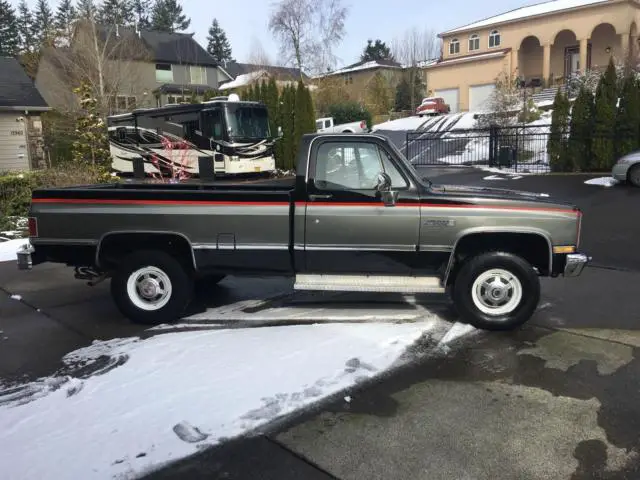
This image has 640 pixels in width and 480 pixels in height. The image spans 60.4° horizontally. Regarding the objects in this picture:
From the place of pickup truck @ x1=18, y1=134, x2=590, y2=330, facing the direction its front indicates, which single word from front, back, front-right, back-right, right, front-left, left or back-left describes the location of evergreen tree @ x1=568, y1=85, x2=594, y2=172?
front-left

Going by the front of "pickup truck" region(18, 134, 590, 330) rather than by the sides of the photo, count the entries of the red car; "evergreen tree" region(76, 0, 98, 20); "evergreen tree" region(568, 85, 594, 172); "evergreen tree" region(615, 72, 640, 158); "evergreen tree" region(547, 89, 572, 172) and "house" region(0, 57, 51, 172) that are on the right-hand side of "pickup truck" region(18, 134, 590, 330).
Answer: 0

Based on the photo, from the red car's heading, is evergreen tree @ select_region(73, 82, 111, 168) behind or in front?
in front

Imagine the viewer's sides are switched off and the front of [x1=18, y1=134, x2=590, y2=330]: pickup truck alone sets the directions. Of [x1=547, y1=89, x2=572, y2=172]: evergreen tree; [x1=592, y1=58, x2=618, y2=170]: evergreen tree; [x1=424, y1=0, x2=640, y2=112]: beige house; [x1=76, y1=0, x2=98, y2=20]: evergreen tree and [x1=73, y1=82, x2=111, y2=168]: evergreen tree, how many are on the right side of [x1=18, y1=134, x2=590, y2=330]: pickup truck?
0

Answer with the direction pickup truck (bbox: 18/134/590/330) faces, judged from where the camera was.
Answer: facing to the right of the viewer

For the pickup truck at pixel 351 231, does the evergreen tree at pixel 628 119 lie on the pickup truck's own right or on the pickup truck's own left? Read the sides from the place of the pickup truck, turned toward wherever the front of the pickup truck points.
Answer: on the pickup truck's own left

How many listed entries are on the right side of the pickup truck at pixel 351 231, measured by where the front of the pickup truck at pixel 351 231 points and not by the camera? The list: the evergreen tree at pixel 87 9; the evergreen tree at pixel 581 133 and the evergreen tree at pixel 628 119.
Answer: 0

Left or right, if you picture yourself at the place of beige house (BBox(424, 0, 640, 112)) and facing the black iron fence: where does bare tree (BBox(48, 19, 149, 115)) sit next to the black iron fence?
right

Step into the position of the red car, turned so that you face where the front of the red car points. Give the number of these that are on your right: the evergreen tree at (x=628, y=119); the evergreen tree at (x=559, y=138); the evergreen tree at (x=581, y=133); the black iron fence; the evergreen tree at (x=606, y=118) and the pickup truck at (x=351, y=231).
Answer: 0

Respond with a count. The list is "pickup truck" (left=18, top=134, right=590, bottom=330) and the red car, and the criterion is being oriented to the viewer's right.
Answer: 1

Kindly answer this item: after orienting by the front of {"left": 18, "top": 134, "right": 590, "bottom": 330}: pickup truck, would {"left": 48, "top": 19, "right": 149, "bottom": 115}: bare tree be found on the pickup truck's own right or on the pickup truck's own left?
on the pickup truck's own left

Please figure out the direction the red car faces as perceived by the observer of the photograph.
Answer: facing the viewer and to the left of the viewer

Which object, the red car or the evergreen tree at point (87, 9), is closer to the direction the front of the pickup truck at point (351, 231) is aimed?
the red car

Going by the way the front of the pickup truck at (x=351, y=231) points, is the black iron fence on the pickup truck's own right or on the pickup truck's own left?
on the pickup truck's own left

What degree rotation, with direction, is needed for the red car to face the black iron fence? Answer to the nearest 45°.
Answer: approximately 45° to its left

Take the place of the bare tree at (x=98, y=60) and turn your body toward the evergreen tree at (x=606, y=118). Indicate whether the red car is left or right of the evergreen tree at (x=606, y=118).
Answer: left

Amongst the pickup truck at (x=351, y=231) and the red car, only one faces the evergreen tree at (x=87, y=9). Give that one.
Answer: the red car

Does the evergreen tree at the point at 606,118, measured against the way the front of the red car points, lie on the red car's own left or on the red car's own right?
on the red car's own left

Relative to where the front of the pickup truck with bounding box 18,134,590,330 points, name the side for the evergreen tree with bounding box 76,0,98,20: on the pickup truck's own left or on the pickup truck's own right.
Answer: on the pickup truck's own left

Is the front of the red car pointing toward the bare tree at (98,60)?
yes

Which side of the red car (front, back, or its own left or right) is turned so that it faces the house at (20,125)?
front

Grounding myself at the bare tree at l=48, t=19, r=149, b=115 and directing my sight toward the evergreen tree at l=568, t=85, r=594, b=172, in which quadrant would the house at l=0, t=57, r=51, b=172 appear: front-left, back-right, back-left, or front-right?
back-right
